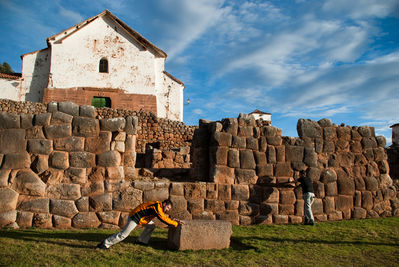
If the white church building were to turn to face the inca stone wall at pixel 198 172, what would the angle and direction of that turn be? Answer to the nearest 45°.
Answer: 0° — it already faces it

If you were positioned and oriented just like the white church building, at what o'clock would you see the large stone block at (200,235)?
The large stone block is roughly at 12 o'clock from the white church building.

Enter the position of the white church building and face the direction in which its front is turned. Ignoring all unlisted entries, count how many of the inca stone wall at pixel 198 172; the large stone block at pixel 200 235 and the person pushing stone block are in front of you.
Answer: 3

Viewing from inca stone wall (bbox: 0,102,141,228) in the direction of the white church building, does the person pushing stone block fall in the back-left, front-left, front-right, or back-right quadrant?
back-right

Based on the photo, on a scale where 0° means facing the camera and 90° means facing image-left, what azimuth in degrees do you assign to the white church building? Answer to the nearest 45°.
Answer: approximately 0°

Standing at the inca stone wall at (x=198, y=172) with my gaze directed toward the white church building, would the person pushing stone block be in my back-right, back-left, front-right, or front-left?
back-left

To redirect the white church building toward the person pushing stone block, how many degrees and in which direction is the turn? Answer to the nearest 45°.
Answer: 0° — it already faces them

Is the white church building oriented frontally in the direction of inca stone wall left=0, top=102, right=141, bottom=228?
yes
